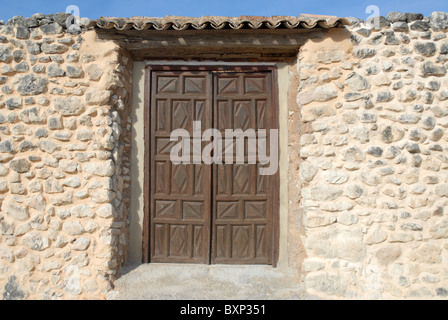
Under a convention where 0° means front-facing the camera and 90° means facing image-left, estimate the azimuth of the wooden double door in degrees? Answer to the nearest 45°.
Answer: approximately 0°
